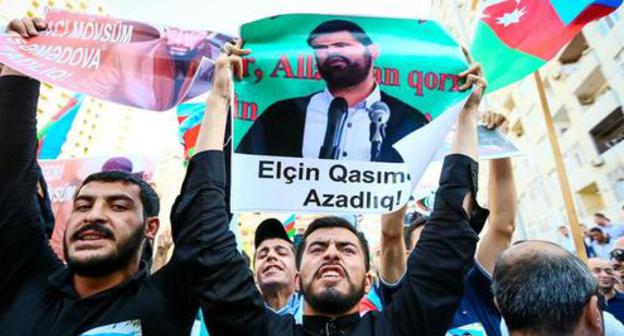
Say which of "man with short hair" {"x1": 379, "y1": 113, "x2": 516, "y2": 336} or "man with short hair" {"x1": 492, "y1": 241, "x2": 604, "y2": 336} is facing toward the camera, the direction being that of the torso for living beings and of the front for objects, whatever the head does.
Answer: "man with short hair" {"x1": 379, "y1": 113, "x2": 516, "y2": 336}

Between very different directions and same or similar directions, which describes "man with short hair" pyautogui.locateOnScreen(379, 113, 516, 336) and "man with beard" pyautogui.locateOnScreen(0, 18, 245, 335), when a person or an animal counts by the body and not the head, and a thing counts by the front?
same or similar directions

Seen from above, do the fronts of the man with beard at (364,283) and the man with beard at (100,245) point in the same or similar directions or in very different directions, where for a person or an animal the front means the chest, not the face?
same or similar directions

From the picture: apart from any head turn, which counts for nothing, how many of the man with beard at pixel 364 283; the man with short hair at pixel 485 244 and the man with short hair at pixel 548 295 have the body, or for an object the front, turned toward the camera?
2

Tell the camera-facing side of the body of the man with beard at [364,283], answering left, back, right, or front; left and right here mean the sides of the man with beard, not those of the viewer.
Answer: front

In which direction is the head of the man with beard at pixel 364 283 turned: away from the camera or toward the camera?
toward the camera

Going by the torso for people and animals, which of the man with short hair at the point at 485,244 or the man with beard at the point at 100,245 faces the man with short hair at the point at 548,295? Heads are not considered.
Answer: the man with short hair at the point at 485,244

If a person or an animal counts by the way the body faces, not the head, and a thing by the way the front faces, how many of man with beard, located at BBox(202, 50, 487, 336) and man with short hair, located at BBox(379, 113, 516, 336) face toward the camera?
2

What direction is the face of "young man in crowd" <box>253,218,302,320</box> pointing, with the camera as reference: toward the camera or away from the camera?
toward the camera

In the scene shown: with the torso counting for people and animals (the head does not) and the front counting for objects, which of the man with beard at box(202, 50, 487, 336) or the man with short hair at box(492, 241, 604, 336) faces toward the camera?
the man with beard

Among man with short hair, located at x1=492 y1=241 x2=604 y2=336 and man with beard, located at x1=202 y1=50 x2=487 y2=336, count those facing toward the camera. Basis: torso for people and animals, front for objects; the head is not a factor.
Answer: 1

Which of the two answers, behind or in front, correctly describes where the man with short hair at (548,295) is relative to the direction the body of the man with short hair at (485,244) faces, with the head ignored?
in front

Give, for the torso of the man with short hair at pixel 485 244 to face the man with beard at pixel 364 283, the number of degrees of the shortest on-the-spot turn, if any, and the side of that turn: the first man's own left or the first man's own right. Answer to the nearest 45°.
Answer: approximately 45° to the first man's own right
